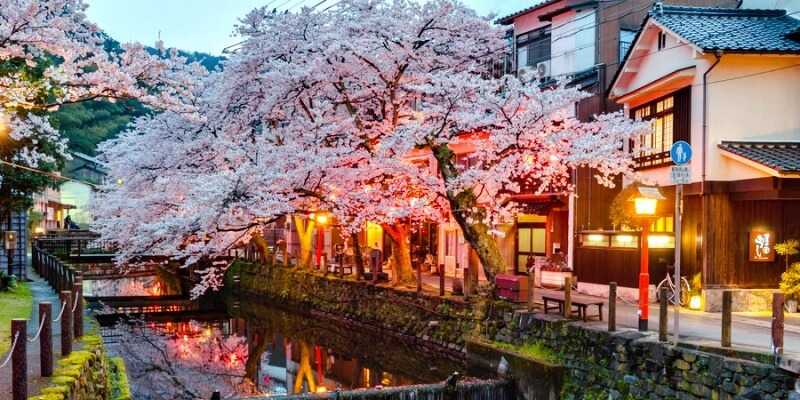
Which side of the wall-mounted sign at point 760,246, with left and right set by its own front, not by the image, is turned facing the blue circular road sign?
front

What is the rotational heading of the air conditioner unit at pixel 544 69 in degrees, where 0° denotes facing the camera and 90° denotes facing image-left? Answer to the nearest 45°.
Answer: approximately 45°

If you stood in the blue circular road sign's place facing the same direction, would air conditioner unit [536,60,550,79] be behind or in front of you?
behind

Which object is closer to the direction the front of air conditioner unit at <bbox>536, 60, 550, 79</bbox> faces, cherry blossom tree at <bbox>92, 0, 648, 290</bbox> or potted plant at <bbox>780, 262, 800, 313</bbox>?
the cherry blossom tree

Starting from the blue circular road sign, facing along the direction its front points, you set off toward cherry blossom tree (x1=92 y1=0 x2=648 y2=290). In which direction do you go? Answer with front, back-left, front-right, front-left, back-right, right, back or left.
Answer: back-right

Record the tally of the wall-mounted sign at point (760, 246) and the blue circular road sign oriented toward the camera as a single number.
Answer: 2

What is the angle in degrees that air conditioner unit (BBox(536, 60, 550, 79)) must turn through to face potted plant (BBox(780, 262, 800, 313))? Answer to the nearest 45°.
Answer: approximately 90° to its left

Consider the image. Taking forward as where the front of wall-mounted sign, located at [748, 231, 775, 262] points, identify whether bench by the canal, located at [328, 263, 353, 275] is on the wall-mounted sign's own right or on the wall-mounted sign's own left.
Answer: on the wall-mounted sign's own right

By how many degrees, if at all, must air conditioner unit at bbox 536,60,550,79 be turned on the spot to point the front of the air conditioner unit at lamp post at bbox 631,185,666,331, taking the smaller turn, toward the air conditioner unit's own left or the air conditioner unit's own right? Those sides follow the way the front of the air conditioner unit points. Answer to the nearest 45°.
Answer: approximately 45° to the air conditioner unit's own left
